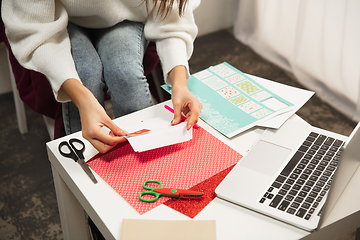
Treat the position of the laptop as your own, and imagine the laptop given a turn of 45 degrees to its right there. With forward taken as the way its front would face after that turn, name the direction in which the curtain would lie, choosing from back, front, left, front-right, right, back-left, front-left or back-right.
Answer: front

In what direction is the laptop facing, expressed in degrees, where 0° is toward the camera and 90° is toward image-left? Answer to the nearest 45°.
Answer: approximately 135°

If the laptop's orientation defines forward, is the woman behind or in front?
in front
